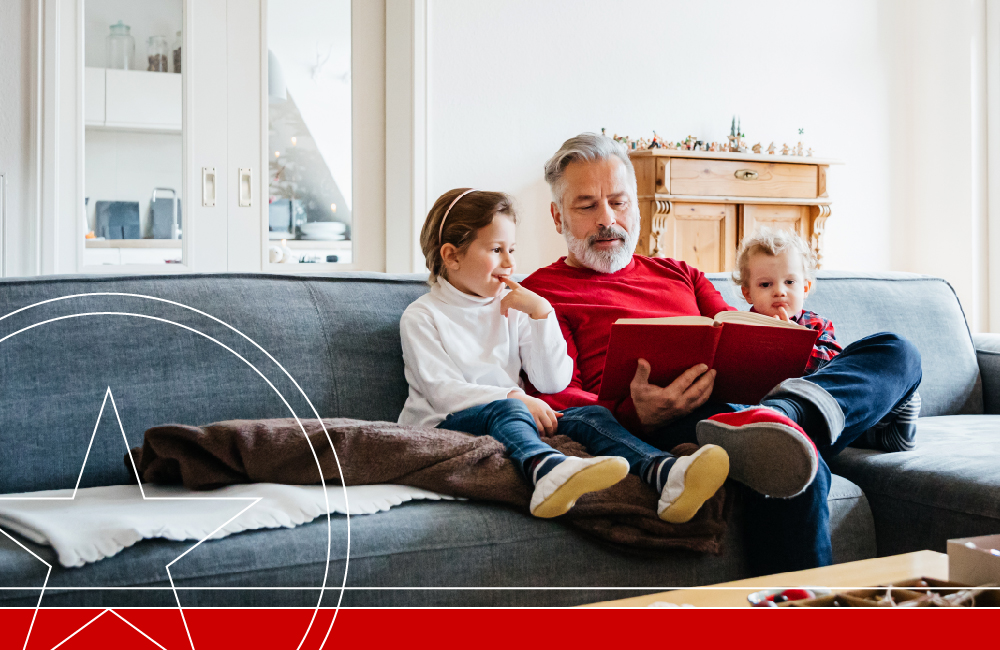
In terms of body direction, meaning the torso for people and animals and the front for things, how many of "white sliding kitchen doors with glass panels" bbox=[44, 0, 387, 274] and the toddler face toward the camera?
2

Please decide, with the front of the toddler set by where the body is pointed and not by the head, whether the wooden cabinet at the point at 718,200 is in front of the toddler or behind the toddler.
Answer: behind

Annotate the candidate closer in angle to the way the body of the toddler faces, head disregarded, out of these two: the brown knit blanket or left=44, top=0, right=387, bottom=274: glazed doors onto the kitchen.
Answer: the brown knit blanket

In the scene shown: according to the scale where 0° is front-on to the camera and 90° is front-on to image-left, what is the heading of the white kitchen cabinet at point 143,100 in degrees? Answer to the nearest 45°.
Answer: approximately 0°

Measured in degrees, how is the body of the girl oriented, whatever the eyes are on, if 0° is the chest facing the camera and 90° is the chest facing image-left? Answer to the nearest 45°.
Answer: approximately 315°
